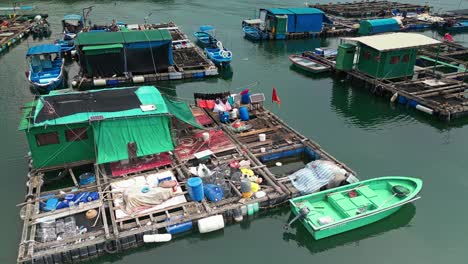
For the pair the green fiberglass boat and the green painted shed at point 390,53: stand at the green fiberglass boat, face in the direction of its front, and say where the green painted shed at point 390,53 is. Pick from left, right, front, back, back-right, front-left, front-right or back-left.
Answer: front-left

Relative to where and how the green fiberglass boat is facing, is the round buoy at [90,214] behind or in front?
behind

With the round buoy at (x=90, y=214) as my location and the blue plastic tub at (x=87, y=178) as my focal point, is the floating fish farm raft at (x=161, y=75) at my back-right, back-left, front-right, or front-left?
front-right

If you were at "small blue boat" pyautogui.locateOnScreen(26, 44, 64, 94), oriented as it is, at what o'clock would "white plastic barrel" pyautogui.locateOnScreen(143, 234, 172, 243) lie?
The white plastic barrel is roughly at 12 o'clock from the small blue boat.

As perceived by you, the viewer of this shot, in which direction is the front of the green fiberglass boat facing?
facing away from the viewer and to the right of the viewer

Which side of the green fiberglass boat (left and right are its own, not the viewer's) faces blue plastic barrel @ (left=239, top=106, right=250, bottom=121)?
left

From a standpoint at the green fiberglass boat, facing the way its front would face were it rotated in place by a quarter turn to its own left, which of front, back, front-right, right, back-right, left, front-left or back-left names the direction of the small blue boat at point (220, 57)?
front

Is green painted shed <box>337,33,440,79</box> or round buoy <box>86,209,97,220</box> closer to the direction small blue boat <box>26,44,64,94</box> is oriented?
the round buoy

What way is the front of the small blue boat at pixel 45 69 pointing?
toward the camera

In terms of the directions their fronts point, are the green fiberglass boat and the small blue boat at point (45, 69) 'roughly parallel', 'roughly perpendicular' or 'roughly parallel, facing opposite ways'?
roughly perpendicular

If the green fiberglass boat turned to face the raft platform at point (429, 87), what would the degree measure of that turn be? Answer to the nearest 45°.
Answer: approximately 45° to its left

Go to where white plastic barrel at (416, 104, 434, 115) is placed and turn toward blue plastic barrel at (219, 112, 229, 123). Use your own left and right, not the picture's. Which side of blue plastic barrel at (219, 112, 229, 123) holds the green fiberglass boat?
left

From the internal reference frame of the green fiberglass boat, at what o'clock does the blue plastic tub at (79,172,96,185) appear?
The blue plastic tub is roughly at 7 o'clock from the green fiberglass boat.

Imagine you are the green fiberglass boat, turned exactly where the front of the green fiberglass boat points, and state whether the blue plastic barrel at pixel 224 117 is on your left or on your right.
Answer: on your left

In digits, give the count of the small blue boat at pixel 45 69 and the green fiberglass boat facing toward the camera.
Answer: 1

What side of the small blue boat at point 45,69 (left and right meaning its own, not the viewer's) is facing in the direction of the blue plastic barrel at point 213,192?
front

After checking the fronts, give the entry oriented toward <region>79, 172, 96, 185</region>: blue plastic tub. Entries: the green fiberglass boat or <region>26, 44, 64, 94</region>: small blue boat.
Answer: the small blue boat

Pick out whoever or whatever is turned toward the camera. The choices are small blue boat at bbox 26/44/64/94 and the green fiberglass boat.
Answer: the small blue boat

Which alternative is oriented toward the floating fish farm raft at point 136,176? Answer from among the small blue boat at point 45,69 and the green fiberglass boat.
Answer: the small blue boat

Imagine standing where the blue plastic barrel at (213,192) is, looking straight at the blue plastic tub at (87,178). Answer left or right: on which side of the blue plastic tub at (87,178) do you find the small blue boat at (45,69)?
right
